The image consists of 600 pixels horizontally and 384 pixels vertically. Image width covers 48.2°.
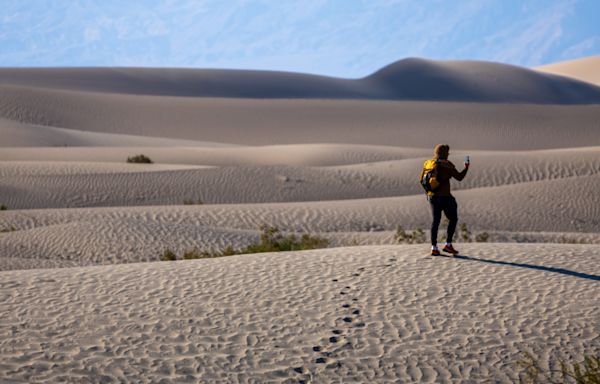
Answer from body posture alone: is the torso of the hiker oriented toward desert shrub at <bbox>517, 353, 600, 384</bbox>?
no

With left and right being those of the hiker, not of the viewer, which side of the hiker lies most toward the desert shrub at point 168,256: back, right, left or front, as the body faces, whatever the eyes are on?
left

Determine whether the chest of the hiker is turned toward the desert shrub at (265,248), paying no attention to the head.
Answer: no

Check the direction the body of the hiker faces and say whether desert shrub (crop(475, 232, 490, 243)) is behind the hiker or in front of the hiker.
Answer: in front

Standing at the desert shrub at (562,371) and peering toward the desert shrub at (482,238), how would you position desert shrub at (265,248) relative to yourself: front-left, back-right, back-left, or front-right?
front-left

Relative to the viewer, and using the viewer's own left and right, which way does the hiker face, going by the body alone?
facing away from the viewer and to the right of the viewer
